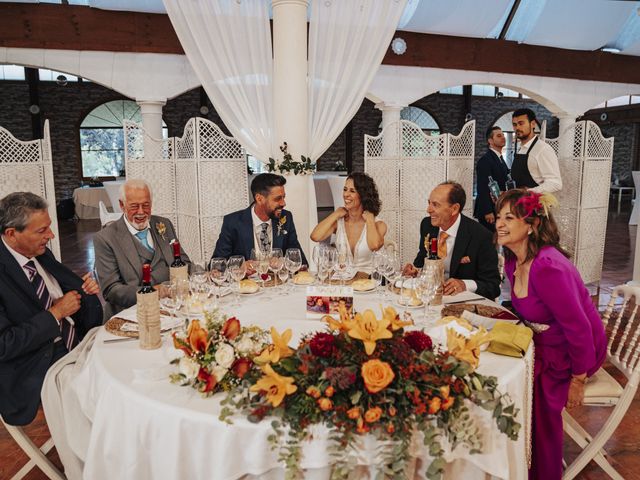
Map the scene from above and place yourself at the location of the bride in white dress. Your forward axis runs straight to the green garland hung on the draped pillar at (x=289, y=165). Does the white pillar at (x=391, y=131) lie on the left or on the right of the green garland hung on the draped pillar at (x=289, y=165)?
right

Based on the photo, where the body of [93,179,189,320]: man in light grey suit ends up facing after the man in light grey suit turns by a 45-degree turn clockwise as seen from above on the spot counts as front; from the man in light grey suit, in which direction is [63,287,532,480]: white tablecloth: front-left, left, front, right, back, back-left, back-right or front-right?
front

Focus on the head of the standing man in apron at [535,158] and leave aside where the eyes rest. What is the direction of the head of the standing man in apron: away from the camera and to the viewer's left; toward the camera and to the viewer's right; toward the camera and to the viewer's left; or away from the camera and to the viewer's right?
toward the camera and to the viewer's left

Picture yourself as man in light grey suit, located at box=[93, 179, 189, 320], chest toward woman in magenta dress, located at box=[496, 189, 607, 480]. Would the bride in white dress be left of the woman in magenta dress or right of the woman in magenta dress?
left

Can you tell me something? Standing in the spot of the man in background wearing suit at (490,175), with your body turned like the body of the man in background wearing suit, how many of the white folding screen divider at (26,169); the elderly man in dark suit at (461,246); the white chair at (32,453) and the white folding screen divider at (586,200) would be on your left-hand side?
1

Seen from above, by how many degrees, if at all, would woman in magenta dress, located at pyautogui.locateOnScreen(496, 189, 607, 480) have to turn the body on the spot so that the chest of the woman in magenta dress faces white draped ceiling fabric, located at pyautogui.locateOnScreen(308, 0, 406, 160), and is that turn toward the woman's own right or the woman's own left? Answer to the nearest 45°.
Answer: approximately 45° to the woman's own right

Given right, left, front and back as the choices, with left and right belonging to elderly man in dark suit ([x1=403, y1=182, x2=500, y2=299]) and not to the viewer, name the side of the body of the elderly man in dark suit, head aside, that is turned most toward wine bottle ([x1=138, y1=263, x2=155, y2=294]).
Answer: front

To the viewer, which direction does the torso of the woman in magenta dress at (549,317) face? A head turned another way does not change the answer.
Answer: to the viewer's left

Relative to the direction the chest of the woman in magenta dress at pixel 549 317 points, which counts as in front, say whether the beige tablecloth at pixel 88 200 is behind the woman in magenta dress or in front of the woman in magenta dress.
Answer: in front

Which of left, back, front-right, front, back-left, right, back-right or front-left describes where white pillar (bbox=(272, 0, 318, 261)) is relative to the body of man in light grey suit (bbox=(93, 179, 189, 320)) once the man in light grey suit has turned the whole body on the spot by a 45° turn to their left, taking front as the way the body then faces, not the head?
front-left

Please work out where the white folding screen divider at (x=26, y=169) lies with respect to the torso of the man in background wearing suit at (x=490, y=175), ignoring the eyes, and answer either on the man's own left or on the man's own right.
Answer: on the man's own right

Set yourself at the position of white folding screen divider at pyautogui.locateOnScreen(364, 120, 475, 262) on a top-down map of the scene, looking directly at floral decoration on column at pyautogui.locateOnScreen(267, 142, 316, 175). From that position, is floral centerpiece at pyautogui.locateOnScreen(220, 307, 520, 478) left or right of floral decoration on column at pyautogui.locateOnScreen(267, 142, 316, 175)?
left

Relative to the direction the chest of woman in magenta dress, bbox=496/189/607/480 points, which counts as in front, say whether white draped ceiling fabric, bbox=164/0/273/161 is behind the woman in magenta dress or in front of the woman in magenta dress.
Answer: in front

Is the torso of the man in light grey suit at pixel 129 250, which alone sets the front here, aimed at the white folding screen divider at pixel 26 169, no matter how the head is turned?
no

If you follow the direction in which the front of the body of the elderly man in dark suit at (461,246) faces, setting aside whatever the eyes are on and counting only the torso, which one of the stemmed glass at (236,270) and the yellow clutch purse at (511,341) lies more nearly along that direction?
the stemmed glass
